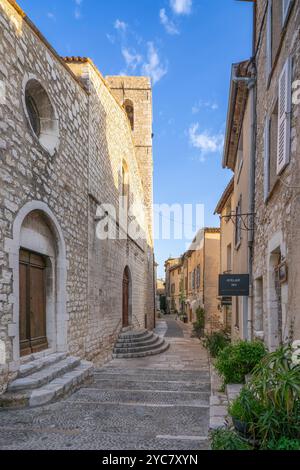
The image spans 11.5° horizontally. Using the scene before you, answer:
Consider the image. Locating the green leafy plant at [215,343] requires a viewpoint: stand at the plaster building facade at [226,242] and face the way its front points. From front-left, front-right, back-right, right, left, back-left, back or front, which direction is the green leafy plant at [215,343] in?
left

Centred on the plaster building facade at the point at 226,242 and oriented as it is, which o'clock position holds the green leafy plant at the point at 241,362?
The green leafy plant is roughly at 9 o'clock from the plaster building facade.

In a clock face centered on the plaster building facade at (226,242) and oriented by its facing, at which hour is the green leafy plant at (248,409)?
The green leafy plant is roughly at 9 o'clock from the plaster building facade.

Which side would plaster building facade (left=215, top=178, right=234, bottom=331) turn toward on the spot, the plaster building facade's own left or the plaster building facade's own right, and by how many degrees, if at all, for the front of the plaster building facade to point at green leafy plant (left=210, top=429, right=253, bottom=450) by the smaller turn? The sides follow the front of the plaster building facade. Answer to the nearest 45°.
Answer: approximately 90° to the plaster building facade's own left

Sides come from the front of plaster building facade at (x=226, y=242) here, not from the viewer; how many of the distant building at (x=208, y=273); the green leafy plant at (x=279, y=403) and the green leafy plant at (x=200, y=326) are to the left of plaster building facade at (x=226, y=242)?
1

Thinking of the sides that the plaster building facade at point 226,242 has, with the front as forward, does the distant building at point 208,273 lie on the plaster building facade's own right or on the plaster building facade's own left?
on the plaster building facade's own right

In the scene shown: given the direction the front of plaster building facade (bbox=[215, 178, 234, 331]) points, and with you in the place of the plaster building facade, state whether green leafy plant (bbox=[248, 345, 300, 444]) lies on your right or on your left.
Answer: on your left

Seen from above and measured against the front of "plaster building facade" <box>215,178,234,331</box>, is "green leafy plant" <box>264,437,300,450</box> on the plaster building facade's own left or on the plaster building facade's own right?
on the plaster building facade's own left

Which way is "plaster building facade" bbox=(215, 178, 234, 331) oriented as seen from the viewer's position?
to the viewer's left
